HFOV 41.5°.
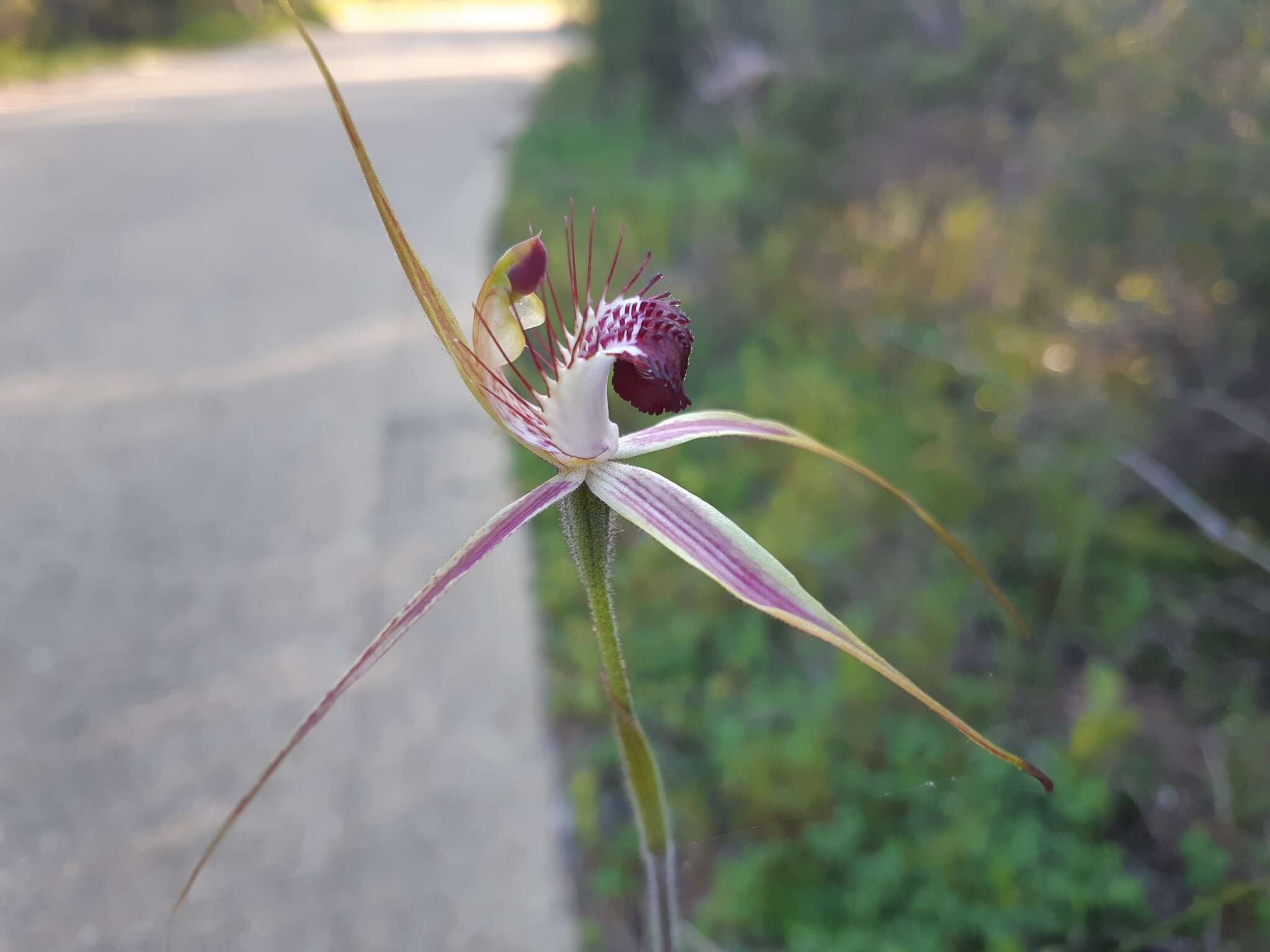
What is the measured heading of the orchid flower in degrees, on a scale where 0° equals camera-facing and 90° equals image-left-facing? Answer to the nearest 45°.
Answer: approximately 270°
